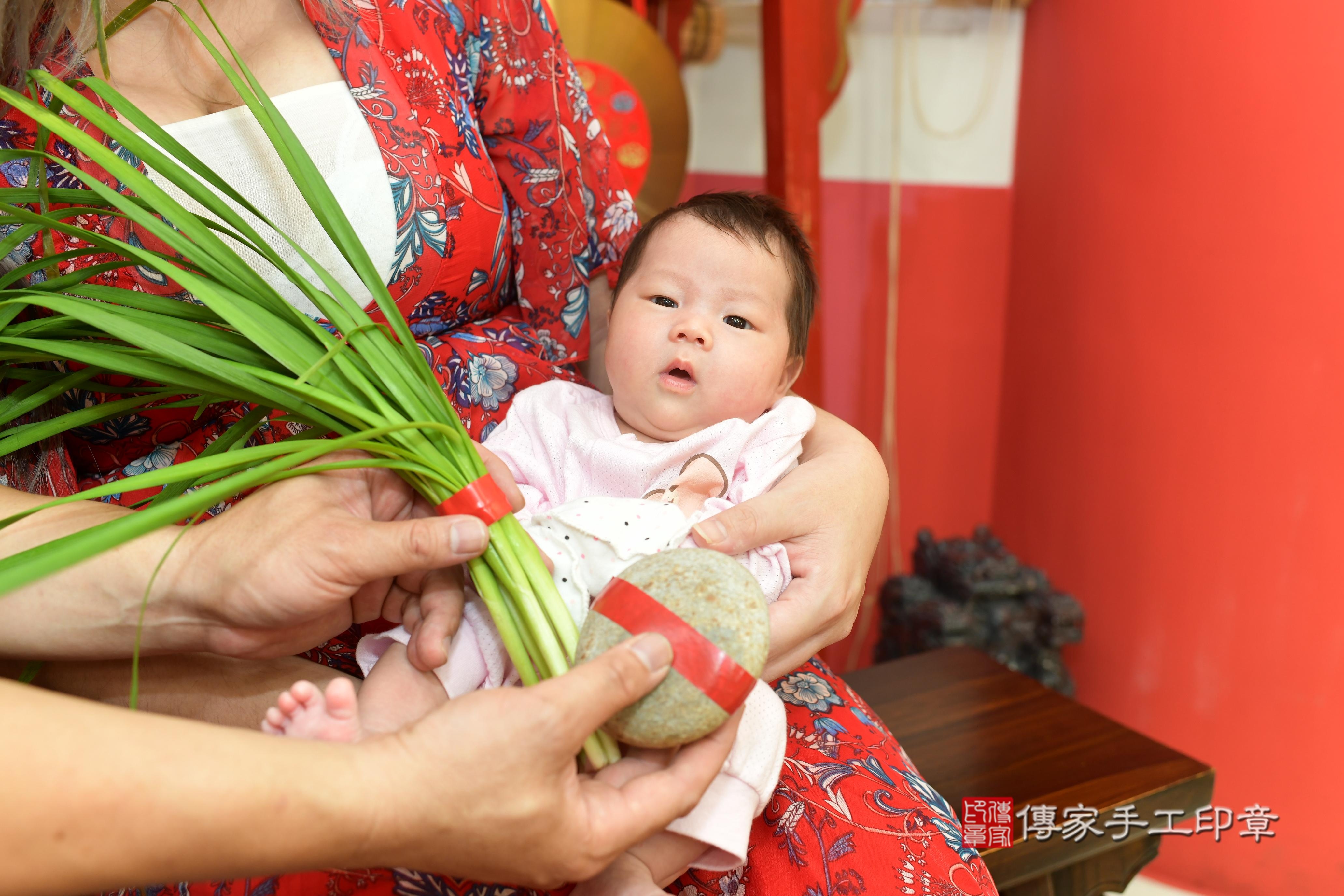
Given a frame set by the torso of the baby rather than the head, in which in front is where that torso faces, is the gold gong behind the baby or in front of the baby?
behind

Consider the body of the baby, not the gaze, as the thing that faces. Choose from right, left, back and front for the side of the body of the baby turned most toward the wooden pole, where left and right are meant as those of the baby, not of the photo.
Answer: back

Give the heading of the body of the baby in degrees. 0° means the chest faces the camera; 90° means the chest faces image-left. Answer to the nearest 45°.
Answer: approximately 0°
